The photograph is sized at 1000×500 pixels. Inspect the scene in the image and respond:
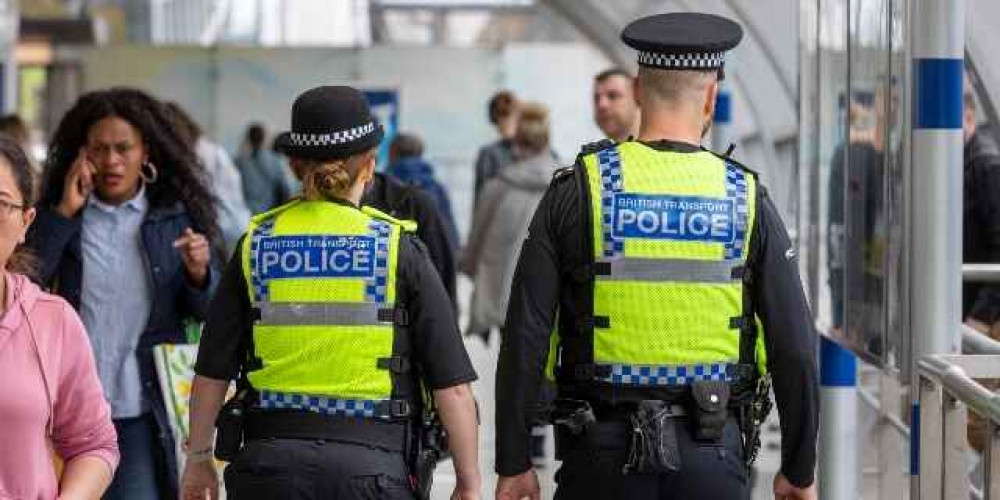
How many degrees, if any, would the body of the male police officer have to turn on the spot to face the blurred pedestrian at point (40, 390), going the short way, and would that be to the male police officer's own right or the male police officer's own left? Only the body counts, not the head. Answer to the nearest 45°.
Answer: approximately 135° to the male police officer's own left

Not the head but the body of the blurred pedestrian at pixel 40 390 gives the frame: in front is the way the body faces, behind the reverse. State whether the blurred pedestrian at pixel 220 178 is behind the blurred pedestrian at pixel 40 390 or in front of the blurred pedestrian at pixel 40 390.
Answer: behind

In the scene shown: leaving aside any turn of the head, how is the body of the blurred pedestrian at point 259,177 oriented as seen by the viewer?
away from the camera

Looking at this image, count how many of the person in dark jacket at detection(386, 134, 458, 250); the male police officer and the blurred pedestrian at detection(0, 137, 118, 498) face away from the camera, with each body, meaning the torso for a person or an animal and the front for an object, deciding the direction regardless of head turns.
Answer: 2

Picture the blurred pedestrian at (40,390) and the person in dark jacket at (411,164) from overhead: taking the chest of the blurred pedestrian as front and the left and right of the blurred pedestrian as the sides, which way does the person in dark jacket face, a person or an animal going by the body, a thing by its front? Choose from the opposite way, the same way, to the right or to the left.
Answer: the opposite way

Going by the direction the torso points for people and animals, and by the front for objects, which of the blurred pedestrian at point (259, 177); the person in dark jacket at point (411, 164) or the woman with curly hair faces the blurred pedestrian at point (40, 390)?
the woman with curly hair

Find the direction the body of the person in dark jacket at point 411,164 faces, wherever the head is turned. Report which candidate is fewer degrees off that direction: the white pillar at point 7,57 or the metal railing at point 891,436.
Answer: the white pillar

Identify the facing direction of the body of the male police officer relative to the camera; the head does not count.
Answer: away from the camera

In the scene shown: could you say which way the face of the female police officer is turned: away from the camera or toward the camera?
away from the camera

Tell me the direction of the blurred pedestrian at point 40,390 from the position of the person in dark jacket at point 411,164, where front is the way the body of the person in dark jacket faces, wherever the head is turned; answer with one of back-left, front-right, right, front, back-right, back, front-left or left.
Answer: back

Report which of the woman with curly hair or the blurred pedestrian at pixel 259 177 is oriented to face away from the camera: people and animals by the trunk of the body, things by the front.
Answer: the blurred pedestrian
